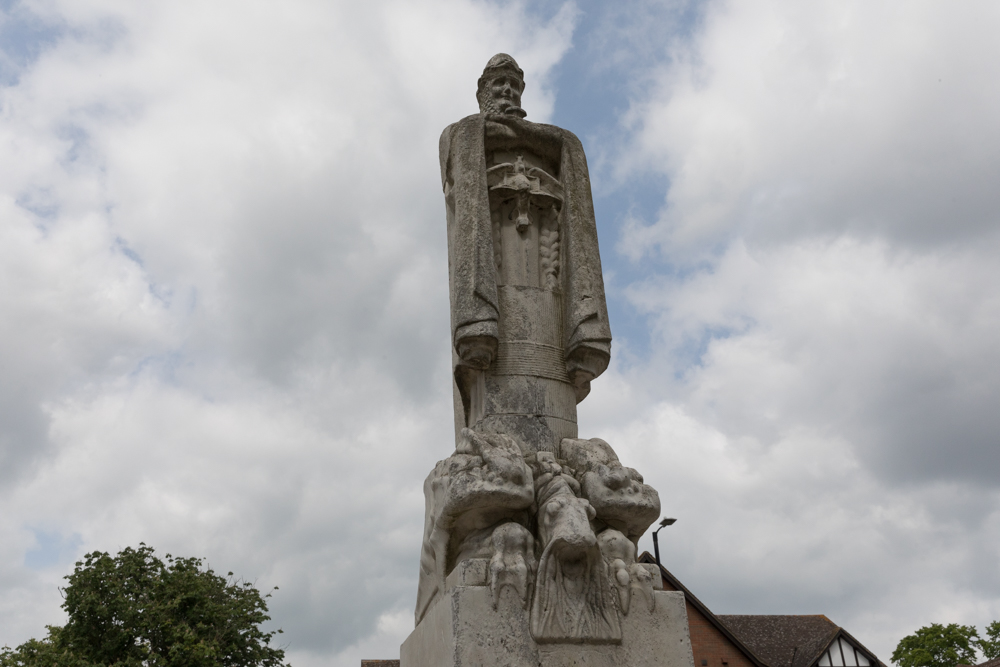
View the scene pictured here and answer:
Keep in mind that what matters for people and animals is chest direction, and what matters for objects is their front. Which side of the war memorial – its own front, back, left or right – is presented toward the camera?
front

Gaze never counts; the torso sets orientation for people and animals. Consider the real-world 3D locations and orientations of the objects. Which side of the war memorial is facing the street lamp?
back

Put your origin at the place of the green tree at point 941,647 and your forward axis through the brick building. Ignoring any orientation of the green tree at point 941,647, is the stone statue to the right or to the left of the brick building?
left

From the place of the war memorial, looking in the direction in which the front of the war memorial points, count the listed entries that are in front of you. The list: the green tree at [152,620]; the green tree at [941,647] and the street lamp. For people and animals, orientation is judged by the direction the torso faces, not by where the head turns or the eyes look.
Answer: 0

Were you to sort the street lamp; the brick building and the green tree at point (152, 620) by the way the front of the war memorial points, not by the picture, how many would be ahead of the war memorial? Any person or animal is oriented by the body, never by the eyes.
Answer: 0

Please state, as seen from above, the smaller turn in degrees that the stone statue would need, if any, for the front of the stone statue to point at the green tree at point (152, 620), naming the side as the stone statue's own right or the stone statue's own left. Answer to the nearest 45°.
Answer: approximately 135° to the stone statue's own right

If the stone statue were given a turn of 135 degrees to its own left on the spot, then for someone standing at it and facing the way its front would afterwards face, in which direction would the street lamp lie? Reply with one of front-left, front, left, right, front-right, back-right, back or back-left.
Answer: front-left

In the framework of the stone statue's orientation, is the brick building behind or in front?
behind

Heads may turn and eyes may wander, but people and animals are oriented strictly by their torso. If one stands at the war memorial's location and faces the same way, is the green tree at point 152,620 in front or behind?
behind

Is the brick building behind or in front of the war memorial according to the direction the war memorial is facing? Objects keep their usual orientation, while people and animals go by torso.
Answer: behind
